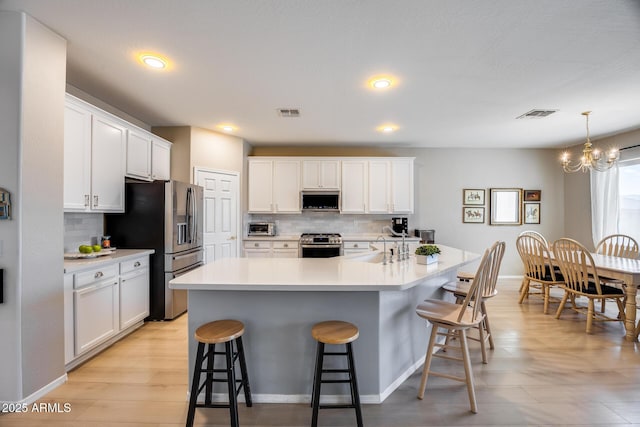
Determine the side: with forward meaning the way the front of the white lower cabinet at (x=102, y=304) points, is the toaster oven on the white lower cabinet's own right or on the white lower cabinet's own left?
on the white lower cabinet's own left

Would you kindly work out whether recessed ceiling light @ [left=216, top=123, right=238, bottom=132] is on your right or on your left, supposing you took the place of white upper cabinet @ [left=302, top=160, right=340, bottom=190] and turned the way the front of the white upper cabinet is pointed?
on your right

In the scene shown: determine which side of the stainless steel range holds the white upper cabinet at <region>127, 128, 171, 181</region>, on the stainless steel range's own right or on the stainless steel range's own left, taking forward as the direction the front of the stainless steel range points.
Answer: on the stainless steel range's own right

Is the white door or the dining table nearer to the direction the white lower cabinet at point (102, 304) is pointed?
the dining table

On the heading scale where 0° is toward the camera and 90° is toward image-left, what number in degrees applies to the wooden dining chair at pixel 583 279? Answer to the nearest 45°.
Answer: approximately 225°

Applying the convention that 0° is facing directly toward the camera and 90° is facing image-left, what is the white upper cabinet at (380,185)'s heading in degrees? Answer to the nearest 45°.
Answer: approximately 0°

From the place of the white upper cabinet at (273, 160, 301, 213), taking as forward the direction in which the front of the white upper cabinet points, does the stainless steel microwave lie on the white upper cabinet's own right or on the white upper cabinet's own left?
on the white upper cabinet's own left

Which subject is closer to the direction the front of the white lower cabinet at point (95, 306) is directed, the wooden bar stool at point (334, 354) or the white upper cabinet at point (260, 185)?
the wooden bar stool

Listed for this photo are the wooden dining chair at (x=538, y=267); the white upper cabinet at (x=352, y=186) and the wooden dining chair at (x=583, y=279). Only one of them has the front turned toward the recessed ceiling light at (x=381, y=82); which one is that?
the white upper cabinet
